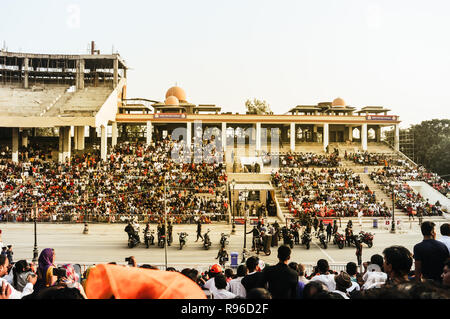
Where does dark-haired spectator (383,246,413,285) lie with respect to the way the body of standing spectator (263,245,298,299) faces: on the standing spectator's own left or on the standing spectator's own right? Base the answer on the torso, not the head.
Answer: on the standing spectator's own right

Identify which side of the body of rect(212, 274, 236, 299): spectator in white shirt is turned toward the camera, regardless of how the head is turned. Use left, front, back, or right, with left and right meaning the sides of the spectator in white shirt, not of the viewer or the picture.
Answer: back

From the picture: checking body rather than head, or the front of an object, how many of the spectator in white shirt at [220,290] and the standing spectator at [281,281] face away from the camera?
2

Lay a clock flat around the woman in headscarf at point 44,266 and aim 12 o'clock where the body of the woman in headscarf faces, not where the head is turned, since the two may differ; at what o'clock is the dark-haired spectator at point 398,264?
The dark-haired spectator is roughly at 3 o'clock from the woman in headscarf.

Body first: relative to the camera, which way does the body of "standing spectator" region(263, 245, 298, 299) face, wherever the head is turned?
away from the camera

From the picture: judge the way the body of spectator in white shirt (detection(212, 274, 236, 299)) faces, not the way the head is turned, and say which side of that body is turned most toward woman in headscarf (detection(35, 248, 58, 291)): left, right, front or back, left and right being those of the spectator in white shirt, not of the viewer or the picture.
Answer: left

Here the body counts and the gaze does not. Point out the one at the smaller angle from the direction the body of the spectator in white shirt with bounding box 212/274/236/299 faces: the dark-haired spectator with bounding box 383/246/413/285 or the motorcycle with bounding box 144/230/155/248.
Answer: the motorcycle

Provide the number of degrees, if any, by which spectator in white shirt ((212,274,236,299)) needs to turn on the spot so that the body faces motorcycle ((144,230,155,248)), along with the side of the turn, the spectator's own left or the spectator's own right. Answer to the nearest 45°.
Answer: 0° — they already face it
